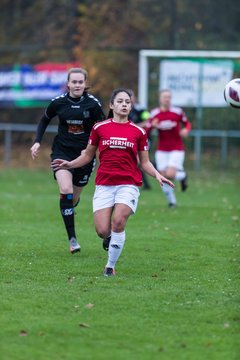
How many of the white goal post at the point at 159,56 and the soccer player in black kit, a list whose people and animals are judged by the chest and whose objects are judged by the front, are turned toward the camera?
2

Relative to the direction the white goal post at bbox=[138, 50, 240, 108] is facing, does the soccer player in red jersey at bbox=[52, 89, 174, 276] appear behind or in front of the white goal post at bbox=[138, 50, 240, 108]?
in front

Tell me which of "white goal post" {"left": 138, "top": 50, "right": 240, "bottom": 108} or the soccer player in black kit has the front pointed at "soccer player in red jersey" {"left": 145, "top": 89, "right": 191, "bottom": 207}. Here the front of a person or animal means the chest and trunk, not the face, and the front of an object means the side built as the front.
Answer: the white goal post

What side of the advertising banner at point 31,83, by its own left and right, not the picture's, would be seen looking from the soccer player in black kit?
front

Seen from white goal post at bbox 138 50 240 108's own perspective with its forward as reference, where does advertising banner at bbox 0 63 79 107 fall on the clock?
The advertising banner is roughly at 4 o'clock from the white goal post.

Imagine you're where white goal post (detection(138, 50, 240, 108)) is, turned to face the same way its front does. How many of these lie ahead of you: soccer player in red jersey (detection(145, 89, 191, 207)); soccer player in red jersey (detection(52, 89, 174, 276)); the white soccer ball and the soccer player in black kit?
4

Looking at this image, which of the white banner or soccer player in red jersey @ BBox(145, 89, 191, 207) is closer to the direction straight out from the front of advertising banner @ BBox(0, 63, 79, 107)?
the soccer player in red jersey

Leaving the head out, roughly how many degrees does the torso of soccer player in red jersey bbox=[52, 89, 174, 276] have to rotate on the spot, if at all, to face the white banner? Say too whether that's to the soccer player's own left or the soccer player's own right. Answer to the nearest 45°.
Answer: approximately 180°

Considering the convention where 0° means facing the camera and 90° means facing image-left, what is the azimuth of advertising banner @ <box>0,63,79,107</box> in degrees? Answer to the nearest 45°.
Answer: approximately 0°
